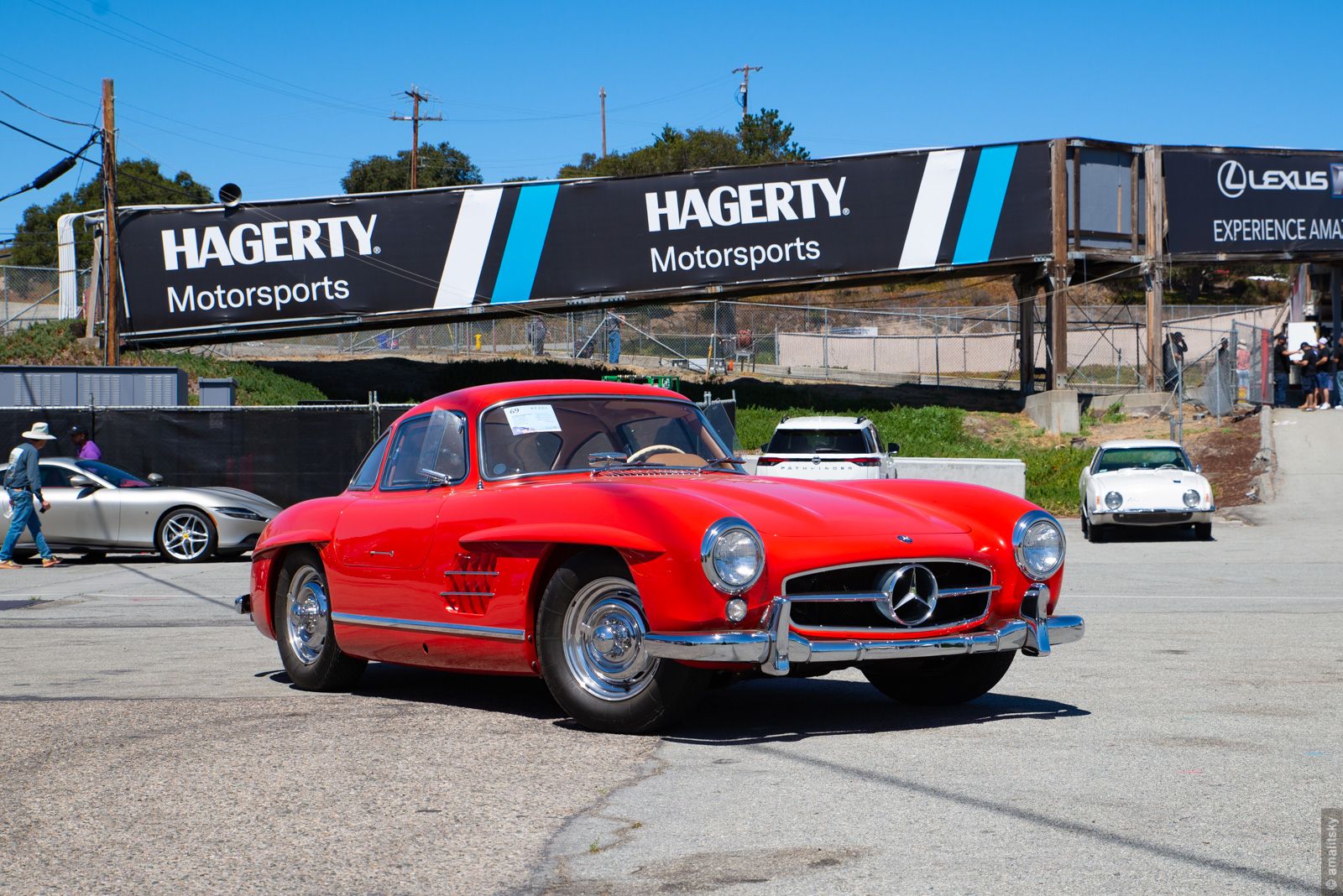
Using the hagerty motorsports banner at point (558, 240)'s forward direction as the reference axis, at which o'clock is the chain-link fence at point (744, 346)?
The chain-link fence is roughly at 7 o'clock from the hagerty motorsports banner.

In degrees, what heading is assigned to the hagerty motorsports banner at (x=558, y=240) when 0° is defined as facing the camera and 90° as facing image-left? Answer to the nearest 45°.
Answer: approximately 0°

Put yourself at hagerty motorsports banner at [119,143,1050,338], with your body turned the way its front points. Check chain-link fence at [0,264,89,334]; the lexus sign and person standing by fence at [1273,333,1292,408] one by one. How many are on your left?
2

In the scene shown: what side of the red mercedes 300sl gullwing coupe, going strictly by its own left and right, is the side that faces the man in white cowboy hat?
back

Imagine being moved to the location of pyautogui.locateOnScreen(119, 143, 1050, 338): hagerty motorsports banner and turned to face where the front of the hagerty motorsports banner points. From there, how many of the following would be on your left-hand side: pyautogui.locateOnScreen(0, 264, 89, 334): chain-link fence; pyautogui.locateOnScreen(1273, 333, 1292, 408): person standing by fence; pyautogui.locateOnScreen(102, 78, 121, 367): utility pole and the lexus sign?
2

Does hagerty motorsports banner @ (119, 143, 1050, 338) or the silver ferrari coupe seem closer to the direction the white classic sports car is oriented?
the silver ferrari coupe

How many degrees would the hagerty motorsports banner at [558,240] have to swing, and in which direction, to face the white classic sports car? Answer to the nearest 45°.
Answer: approximately 45° to its left

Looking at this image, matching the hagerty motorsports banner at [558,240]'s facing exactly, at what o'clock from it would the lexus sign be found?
The lexus sign is roughly at 9 o'clock from the hagerty motorsports banner.

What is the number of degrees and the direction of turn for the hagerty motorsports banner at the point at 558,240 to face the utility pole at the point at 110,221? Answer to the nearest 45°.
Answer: approximately 90° to its right

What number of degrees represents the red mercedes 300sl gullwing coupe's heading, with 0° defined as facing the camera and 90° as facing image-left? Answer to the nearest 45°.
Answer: approximately 315°
